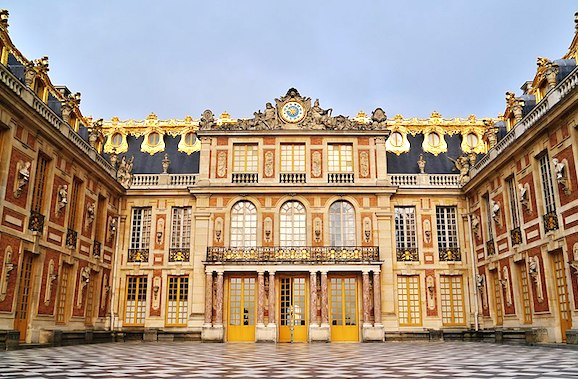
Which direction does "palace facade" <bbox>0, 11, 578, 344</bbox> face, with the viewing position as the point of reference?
facing the viewer
